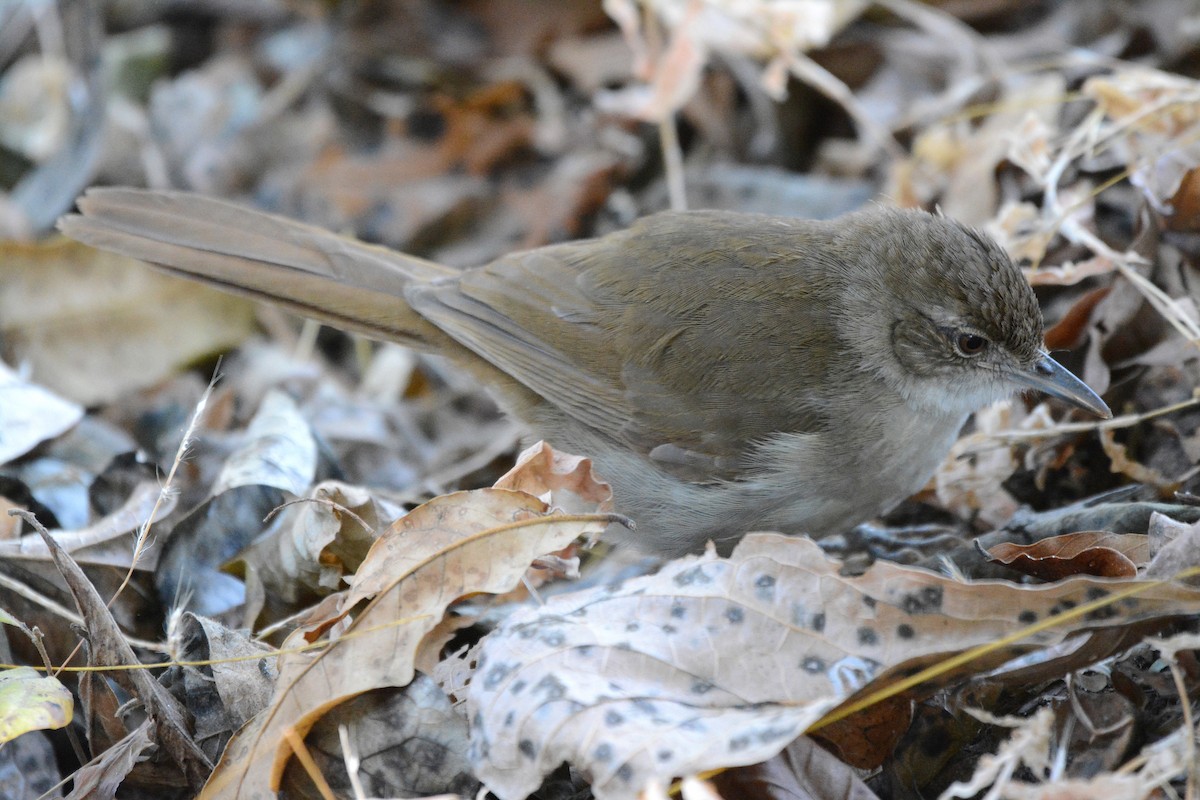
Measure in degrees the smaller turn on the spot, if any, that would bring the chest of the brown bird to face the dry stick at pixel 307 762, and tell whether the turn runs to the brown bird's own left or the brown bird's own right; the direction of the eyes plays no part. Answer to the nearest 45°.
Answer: approximately 135° to the brown bird's own right

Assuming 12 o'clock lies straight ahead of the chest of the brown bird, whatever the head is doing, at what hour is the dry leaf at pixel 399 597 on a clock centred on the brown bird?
The dry leaf is roughly at 4 o'clock from the brown bird.

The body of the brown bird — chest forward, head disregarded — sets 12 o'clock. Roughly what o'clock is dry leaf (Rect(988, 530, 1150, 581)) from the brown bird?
The dry leaf is roughly at 12 o'clock from the brown bird.

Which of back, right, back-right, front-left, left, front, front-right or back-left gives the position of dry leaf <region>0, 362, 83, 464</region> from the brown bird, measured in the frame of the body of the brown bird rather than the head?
back

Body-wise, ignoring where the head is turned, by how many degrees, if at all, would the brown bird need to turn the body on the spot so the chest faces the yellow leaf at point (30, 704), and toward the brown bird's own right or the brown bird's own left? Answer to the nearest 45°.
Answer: approximately 135° to the brown bird's own right

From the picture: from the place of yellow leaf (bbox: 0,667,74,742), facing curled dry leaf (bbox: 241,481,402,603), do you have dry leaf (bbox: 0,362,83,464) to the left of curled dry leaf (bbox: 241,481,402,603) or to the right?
left

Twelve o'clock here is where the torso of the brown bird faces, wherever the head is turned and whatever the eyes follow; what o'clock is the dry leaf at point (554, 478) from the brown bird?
The dry leaf is roughly at 4 o'clock from the brown bird.

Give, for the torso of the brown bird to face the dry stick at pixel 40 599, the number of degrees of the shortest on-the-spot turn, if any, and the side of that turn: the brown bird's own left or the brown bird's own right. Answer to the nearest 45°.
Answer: approximately 135° to the brown bird's own right

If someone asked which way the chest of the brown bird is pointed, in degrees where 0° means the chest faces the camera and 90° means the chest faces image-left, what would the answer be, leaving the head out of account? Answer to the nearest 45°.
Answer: approximately 270°
